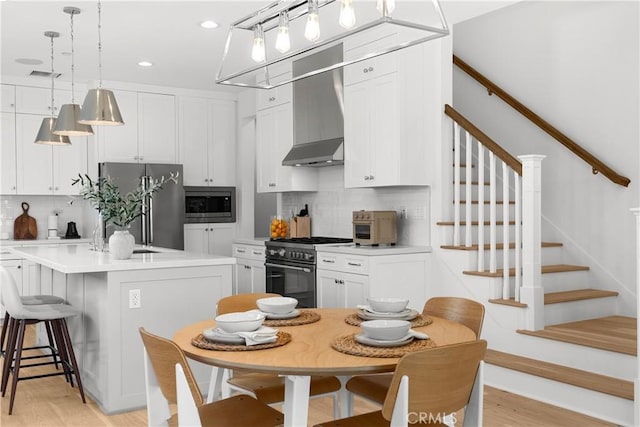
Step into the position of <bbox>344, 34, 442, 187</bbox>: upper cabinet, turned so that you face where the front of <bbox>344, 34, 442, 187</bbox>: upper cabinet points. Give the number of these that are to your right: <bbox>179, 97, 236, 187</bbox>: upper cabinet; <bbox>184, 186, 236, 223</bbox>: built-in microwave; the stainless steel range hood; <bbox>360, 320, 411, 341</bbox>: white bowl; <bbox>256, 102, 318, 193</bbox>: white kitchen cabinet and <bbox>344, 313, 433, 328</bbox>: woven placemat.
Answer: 4

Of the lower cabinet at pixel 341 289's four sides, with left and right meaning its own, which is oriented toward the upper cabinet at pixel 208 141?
right

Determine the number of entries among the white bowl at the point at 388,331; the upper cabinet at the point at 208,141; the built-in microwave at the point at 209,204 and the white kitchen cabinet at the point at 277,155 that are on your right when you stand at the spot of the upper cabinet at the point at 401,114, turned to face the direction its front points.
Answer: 3

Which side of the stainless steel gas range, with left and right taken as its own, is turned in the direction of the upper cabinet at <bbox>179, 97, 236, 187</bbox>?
right

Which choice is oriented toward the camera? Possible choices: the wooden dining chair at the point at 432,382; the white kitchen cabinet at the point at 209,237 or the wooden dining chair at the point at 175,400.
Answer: the white kitchen cabinet

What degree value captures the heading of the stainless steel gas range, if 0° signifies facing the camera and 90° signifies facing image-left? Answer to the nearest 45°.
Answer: approximately 45°

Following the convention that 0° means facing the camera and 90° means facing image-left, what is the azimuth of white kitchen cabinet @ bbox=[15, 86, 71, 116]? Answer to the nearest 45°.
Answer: approximately 0°

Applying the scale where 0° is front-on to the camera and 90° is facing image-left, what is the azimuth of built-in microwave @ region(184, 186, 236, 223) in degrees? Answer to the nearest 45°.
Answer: approximately 0°

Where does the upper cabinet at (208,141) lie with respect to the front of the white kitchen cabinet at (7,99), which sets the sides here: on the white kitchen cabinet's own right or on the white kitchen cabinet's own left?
on the white kitchen cabinet's own left

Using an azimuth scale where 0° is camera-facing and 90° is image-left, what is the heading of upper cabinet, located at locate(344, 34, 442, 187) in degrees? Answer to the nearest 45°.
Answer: approximately 45°

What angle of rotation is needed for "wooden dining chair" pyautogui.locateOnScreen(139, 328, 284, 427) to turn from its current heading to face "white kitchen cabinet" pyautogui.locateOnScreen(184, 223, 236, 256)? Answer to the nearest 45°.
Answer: approximately 45° to its left

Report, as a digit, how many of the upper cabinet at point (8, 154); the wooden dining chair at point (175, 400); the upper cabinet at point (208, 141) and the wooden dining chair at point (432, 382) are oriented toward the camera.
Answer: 2

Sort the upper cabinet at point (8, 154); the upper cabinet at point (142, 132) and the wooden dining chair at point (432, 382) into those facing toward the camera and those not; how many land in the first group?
2

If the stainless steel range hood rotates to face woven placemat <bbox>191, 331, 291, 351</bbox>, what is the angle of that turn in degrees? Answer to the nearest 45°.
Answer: approximately 45° to its left
